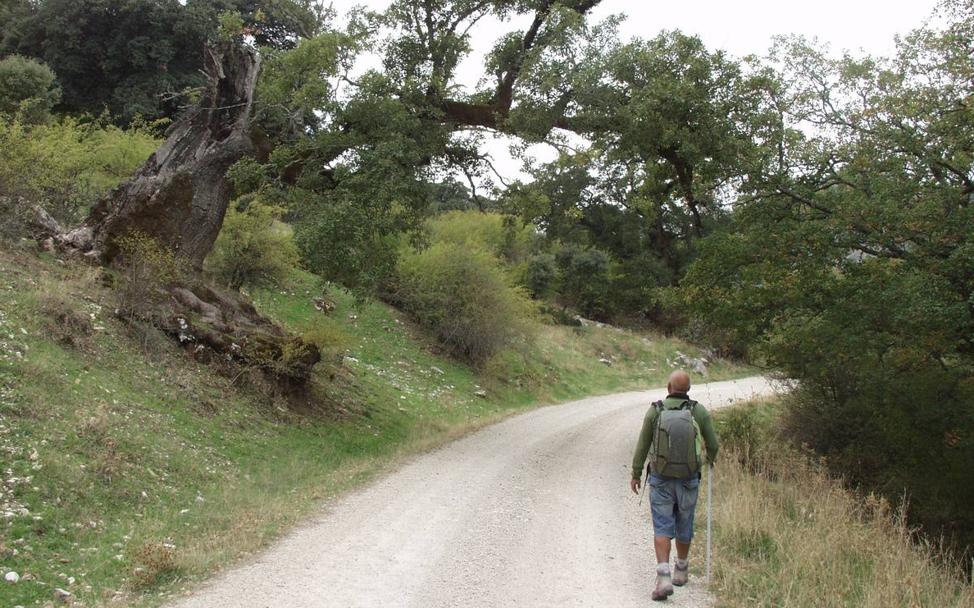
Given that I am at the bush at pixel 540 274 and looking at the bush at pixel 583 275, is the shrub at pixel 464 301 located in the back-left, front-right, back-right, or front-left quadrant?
back-right

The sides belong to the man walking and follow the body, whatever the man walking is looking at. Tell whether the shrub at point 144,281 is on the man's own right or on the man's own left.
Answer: on the man's own left

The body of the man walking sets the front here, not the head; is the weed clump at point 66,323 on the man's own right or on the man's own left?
on the man's own left

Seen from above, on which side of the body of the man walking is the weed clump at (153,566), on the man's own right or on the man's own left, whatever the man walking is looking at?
on the man's own left

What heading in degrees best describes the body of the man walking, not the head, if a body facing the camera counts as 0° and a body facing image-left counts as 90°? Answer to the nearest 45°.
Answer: approximately 180°

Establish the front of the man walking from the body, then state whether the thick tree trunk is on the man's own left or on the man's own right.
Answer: on the man's own left

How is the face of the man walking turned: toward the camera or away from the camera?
away from the camera

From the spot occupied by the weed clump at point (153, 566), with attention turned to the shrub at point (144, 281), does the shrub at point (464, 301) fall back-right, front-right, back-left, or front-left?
front-right

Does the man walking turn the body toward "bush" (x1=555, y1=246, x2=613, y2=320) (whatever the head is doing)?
yes

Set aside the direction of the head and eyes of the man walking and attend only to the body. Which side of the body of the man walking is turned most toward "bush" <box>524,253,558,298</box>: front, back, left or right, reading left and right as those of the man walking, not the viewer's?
front
